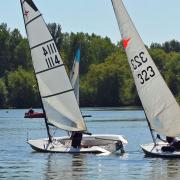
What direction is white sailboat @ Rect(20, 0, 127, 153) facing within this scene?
to the viewer's left

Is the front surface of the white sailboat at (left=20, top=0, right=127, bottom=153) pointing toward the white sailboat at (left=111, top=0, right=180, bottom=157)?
no
